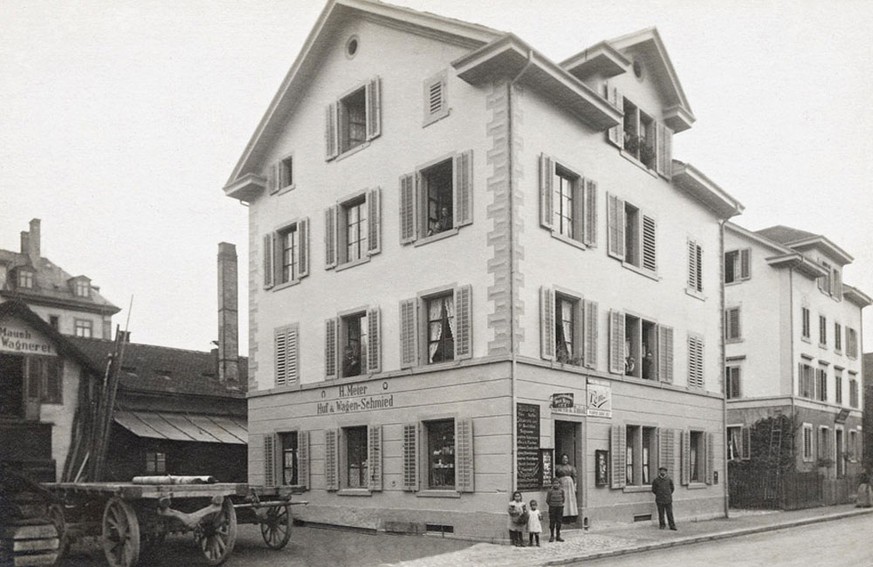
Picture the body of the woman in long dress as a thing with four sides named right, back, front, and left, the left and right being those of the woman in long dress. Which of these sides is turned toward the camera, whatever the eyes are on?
front

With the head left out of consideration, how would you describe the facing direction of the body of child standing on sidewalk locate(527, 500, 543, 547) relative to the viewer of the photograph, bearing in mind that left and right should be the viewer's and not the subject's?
facing the viewer

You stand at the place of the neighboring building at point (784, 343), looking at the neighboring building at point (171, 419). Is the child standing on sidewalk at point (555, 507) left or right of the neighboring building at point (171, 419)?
left

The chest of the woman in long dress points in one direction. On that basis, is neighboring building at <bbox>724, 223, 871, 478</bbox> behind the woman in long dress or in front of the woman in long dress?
behind

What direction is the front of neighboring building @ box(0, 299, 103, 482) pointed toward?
toward the camera

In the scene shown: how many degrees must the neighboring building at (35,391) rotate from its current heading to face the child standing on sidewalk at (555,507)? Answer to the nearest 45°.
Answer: approximately 45° to its left

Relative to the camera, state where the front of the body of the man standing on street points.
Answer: toward the camera
